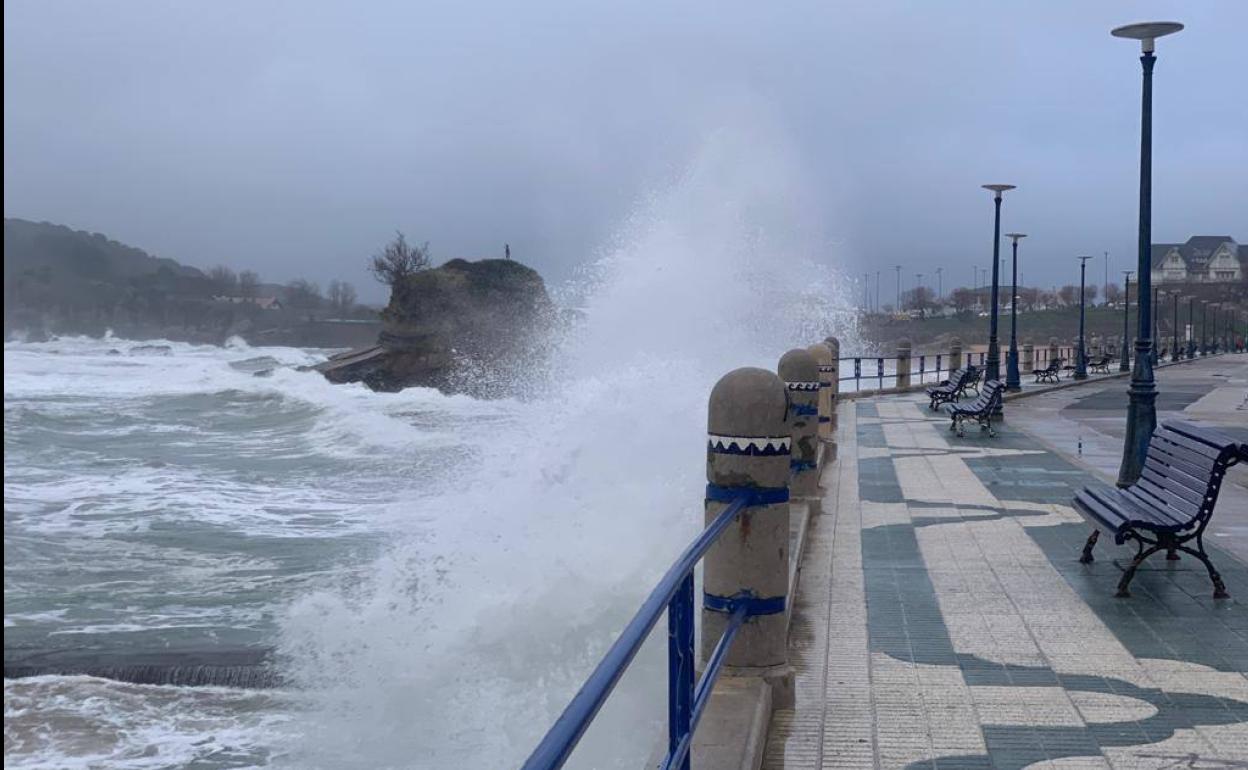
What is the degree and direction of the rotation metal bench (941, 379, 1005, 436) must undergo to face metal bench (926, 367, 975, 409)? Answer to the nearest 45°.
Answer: approximately 90° to its right

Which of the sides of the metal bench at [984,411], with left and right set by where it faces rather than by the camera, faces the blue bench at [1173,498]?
left

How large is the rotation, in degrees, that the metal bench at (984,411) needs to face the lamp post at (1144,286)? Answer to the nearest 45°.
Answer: approximately 90° to its left

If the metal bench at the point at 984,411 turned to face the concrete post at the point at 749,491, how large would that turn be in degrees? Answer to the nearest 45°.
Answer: approximately 90° to its left

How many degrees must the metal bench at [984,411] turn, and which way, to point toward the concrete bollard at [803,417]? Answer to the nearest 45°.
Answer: approximately 90° to its left

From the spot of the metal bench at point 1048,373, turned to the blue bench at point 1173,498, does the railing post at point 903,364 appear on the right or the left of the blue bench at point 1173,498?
right

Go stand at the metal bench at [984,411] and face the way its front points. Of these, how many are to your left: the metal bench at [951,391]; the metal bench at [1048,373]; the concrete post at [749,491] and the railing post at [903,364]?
1

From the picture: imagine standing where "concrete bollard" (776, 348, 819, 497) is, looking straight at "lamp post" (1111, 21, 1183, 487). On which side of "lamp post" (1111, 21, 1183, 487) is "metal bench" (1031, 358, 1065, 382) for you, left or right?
left

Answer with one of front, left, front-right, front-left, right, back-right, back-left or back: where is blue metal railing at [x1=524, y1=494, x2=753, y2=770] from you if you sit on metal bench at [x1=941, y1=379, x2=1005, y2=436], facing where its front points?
left

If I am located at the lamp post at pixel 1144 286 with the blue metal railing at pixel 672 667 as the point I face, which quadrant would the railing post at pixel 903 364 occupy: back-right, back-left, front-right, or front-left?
back-right

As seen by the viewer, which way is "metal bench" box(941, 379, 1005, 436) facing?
to the viewer's left

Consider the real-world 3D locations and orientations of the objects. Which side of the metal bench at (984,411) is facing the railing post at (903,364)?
right

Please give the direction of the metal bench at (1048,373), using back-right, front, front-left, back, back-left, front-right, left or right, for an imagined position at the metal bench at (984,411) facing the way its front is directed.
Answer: right
